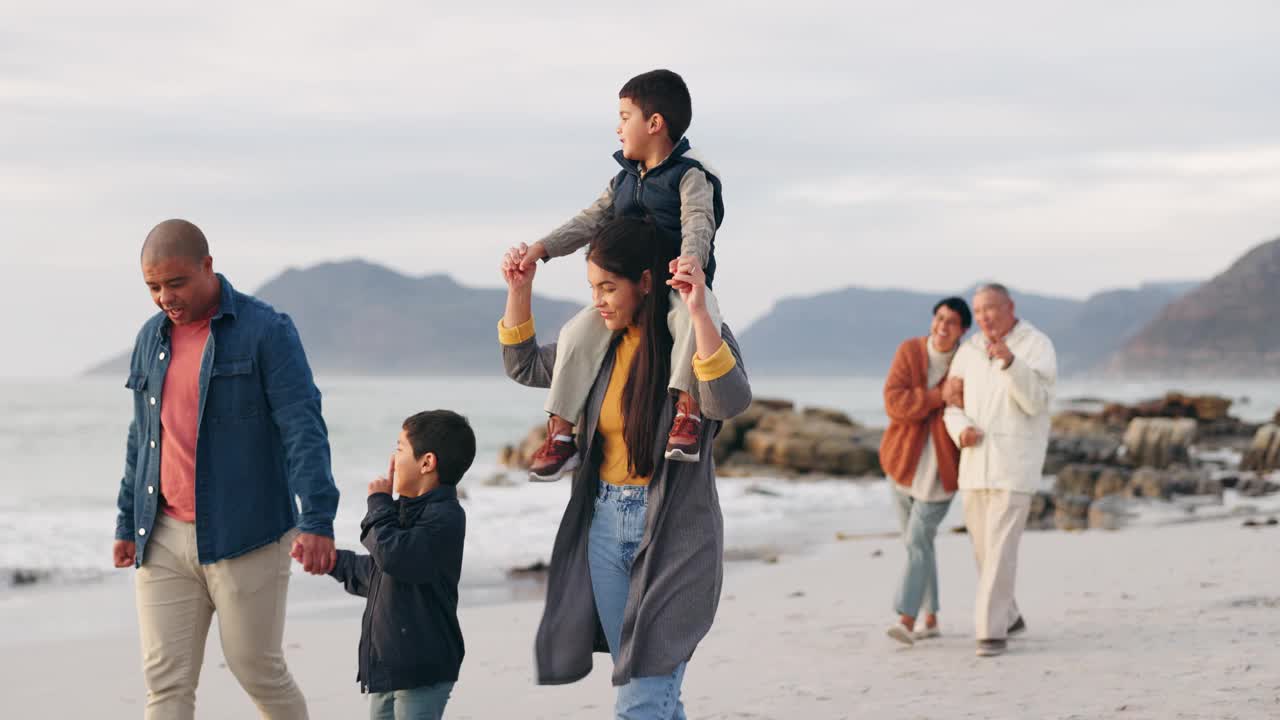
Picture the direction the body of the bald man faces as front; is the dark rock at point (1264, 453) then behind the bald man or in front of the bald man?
behind

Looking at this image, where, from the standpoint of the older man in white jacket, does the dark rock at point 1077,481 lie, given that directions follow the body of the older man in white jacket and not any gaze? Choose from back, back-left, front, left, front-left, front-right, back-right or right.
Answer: back-right

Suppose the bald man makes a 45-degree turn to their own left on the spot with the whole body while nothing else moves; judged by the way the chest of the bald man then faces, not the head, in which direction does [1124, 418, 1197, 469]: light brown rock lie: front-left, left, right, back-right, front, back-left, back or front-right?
back-left

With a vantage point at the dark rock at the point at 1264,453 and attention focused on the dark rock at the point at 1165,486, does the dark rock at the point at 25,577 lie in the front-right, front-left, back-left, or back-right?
front-right

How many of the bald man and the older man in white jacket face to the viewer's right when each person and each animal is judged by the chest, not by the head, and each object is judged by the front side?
0

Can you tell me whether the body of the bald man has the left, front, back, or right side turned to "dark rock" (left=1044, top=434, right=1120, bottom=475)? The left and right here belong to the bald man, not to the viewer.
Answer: back

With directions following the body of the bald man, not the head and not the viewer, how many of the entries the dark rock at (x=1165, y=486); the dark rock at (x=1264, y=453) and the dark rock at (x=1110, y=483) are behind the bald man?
3

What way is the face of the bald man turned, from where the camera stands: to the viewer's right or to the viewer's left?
to the viewer's left

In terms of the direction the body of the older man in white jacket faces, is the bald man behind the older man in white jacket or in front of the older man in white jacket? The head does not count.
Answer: in front

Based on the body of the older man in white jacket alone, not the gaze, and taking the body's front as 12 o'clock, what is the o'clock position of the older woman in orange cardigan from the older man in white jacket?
The older woman in orange cardigan is roughly at 3 o'clock from the older man in white jacket.

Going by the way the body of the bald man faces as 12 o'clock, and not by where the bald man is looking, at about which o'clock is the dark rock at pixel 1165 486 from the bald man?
The dark rock is roughly at 6 o'clock from the bald man.

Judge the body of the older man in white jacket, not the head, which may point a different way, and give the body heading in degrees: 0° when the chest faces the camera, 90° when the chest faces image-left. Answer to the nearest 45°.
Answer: approximately 45°

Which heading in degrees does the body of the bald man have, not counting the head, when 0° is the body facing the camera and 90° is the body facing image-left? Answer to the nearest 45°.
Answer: approximately 45°

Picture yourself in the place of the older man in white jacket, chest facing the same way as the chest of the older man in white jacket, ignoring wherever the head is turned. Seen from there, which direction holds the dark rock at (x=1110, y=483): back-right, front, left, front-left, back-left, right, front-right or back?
back-right
